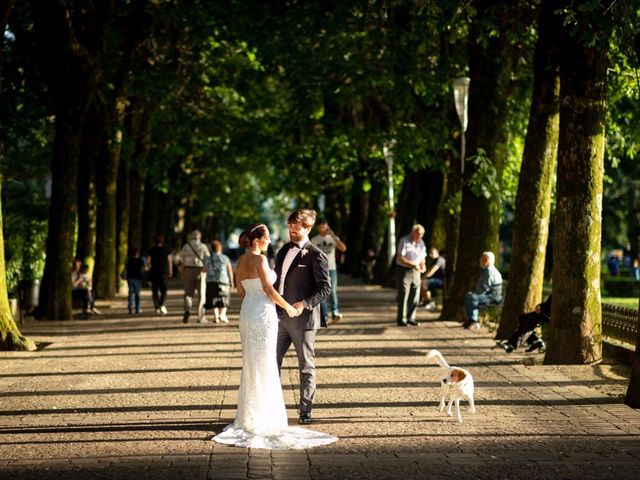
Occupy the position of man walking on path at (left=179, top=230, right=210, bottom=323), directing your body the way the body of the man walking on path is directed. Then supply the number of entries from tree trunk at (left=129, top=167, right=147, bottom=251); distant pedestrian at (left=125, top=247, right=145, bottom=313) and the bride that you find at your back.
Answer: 1

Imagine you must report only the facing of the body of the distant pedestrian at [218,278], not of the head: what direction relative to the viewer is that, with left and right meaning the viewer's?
facing away from the viewer

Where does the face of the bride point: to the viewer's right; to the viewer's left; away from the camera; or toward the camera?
to the viewer's right

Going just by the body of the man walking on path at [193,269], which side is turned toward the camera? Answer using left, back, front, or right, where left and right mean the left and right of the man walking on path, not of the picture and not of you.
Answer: back

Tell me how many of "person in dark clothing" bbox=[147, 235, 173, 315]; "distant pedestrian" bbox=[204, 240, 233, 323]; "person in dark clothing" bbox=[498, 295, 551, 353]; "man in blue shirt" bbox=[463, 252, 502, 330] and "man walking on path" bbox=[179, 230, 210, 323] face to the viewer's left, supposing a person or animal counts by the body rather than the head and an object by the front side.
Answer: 2

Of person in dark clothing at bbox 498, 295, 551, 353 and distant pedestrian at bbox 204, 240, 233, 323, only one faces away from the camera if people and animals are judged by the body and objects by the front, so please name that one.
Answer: the distant pedestrian

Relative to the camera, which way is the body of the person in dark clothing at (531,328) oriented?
to the viewer's left

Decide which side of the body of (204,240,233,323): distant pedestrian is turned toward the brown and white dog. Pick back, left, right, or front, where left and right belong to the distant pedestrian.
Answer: back

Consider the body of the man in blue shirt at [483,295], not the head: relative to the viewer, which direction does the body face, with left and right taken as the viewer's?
facing to the left of the viewer

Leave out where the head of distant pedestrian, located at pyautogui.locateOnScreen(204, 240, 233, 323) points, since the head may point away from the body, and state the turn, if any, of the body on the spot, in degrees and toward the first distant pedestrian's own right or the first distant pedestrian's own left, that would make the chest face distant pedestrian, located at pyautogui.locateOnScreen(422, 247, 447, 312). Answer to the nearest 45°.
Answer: approximately 45° to the first distant pedestrian's own right

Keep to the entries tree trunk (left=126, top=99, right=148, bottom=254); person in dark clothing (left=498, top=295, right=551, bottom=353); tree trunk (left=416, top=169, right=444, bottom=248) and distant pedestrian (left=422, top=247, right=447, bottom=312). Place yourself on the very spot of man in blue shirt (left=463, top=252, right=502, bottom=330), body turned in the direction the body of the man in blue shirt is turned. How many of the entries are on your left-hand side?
1

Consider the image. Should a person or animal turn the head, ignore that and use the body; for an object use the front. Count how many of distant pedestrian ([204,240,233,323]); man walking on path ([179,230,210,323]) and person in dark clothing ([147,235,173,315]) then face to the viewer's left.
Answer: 0
